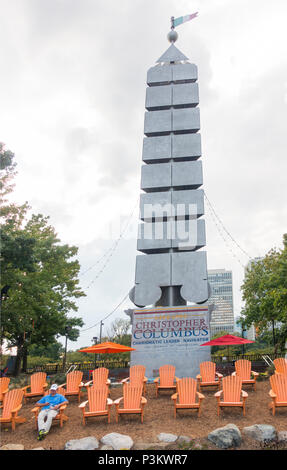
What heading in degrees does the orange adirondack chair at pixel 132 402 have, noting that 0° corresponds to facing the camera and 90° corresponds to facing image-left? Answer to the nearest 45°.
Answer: approximately 0°

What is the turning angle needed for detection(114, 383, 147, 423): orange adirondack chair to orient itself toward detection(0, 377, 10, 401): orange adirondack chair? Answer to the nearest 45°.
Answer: approximately 135° to its right

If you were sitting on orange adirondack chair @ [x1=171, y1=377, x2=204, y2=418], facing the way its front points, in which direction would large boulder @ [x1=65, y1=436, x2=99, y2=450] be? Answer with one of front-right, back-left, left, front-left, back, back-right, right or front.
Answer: front-right

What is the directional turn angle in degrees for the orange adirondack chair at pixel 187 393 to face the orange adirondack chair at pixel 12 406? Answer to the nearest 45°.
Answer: approximately 90° to its right

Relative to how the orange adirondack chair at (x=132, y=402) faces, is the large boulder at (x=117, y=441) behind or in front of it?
in front

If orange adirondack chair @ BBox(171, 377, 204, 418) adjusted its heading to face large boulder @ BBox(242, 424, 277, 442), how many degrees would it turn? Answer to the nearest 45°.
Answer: approximately 45° to its left

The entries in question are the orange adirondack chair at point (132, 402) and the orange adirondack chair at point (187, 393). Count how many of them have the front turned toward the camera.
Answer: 2

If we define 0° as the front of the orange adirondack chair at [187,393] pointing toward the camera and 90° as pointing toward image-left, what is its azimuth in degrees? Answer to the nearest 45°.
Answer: approximately 0°

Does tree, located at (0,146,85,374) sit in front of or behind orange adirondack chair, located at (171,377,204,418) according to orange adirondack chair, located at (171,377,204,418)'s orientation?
behind

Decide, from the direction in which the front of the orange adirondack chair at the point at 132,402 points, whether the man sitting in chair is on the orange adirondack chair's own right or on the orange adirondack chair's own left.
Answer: on the orange adirondack chair's own right

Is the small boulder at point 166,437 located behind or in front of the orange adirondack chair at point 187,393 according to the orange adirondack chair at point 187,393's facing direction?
in front

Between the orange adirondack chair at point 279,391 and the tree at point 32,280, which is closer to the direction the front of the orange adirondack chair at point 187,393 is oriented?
the orange adirondack chair

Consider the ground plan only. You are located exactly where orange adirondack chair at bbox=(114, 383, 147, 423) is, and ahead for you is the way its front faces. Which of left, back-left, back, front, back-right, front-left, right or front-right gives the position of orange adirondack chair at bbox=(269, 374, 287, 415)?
left

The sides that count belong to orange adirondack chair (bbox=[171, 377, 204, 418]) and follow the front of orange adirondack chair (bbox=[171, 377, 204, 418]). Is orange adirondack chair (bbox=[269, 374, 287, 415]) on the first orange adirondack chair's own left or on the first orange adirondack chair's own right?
on the first orange adirondack chair's own left
